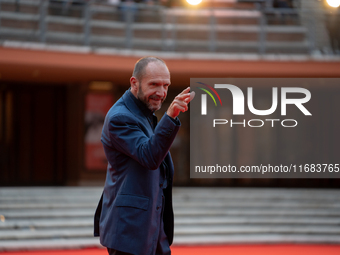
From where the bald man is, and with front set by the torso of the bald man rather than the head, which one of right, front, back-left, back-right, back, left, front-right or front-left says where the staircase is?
back-left

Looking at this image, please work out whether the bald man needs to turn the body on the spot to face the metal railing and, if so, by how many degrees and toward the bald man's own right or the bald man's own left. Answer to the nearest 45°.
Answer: approximately 135° to the bald man's own left

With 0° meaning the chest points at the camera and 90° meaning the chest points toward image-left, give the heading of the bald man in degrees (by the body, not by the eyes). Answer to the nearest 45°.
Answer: approximately 315°
